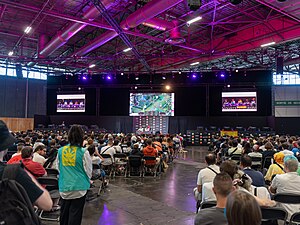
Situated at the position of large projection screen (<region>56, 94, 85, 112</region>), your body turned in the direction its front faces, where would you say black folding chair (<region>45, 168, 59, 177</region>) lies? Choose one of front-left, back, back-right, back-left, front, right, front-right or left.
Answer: front

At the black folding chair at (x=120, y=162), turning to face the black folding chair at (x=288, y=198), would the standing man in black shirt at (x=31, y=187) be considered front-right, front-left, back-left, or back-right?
front-right

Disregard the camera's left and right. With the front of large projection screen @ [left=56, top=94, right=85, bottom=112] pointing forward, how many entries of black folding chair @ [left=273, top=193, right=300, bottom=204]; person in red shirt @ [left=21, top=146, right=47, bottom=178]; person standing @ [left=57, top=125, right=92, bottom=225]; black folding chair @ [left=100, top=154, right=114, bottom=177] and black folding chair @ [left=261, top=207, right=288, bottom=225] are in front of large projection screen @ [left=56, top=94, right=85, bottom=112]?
5

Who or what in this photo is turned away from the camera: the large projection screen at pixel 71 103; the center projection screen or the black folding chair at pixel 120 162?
the black folding chair

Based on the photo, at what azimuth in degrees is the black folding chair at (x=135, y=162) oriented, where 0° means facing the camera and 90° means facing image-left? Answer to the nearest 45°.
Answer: approximately 180°

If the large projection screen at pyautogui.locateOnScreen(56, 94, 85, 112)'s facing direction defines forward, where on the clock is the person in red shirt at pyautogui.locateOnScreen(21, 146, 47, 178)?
The person in red shirt is roughly at 12 o'clock from the large projection screen.

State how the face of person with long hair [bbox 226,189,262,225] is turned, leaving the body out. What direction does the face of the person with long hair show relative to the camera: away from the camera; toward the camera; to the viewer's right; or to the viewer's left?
away from the camera

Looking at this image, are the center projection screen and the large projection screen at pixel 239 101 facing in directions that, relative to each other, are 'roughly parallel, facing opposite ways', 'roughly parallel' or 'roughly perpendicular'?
roughly parallel

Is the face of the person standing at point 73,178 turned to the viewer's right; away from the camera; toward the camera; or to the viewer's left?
away from the camera

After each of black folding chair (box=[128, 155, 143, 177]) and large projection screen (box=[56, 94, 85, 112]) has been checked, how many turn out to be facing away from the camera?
1

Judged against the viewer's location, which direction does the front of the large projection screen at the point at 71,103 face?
facing the viewer

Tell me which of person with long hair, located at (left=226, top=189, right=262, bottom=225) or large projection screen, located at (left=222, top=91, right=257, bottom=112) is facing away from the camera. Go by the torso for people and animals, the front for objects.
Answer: the person with long hair

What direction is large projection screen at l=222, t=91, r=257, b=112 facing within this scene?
toward the camera

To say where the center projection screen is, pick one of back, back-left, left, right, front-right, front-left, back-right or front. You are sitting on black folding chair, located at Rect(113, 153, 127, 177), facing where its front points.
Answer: front

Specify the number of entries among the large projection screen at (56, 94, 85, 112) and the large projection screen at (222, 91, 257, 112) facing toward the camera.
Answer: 2

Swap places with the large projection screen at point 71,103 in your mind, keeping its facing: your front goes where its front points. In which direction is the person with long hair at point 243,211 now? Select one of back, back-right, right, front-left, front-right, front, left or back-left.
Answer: front

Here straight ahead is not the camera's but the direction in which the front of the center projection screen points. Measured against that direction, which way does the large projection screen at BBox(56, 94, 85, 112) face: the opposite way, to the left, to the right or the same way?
the same way

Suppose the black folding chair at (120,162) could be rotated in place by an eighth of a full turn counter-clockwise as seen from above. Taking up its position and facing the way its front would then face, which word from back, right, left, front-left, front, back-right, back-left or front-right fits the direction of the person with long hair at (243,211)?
back-left

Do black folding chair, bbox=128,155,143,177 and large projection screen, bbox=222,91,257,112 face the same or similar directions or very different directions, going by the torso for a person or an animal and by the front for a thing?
very different directions

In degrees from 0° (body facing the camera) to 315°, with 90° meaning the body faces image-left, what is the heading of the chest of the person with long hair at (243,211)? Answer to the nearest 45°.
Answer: approximately 180°

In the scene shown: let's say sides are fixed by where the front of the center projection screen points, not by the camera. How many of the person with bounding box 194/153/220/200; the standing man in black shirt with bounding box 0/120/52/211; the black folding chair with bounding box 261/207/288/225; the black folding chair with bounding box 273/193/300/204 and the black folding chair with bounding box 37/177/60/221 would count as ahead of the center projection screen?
5
